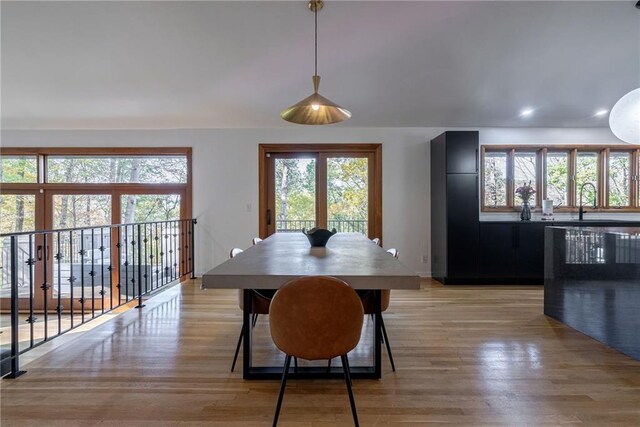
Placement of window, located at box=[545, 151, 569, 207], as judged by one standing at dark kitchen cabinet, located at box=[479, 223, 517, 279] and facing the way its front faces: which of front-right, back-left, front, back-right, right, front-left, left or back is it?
back-left

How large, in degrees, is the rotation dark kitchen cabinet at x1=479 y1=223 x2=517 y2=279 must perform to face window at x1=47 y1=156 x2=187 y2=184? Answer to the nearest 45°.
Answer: approximately 90° to its right

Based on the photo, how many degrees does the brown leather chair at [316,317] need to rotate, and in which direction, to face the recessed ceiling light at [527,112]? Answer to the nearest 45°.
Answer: approximately 45° to its right

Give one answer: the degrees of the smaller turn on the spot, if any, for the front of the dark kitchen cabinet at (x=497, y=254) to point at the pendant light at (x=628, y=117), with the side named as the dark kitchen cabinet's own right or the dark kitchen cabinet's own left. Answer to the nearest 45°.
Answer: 0° — it already faces it

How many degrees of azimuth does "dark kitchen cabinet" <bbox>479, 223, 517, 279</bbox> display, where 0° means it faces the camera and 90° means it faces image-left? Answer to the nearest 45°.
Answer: approximately 0°

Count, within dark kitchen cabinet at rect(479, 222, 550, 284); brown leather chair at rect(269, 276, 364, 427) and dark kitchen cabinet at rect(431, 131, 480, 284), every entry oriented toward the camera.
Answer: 2

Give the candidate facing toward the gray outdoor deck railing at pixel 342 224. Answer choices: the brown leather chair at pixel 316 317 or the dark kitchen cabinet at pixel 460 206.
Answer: the brown leather chair

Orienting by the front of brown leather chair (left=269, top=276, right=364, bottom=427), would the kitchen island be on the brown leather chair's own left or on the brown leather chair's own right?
on the brown leather chair's own right

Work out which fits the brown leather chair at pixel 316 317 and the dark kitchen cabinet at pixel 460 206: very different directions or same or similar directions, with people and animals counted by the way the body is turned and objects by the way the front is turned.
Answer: very different directions
